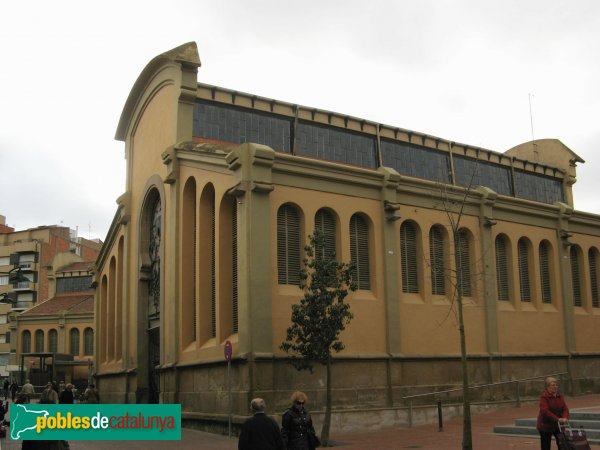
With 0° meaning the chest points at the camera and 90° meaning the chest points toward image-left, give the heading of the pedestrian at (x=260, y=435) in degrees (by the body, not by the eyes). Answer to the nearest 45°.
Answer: approximately 180°

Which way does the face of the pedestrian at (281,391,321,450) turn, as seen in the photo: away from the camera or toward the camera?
toward the camera

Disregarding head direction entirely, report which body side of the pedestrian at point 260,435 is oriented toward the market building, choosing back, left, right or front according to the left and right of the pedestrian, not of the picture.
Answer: front

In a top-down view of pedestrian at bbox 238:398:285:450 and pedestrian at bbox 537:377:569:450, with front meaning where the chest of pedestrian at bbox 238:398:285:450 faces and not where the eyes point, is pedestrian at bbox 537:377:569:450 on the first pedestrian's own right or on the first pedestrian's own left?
on the first pedestrian's own right

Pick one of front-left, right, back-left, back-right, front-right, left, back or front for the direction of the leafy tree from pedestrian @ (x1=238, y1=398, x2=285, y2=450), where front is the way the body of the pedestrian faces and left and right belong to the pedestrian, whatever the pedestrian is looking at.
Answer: front

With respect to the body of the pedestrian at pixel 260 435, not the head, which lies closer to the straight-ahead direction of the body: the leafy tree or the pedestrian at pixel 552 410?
the leafy tree

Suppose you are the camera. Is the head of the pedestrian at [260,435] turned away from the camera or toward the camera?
away from the camera

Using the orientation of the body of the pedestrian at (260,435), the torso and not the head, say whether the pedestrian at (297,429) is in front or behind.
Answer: in front
